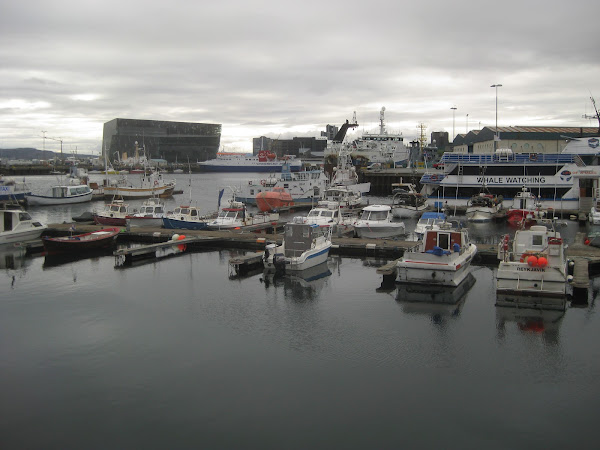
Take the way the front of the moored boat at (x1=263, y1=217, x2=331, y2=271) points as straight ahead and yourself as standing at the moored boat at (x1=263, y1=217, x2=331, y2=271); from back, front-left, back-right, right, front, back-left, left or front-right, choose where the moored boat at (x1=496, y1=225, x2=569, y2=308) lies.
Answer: right

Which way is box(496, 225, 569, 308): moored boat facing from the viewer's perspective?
away from the camera

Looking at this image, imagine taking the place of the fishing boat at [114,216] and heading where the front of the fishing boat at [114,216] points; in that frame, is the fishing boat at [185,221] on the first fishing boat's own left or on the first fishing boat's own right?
on the first fishing boat's own left

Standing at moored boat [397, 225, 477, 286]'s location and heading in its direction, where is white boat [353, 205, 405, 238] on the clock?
The white boat is roughly at 10 o'clock from the moored boat.

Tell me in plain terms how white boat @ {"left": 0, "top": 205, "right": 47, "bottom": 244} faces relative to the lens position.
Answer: facing to the right of the viewer

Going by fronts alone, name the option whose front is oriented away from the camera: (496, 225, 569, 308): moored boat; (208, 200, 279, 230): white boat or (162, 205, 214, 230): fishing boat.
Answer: the moored boat
